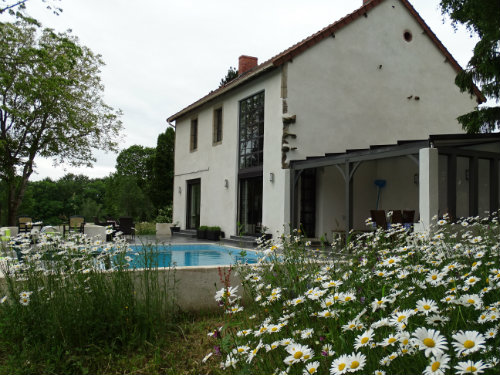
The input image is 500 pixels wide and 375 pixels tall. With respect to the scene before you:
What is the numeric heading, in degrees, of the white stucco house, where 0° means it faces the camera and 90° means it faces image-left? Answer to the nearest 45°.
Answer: approximately 45°

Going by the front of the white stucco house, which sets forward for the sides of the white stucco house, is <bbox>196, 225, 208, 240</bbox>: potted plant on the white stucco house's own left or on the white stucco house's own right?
on the white stucco house's own right

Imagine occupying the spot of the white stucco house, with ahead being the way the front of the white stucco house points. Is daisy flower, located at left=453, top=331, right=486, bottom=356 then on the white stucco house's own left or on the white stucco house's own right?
on the white stucco house's own left

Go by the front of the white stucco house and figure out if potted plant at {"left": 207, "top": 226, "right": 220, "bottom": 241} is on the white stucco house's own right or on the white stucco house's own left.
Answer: on the white stucco house's own right
